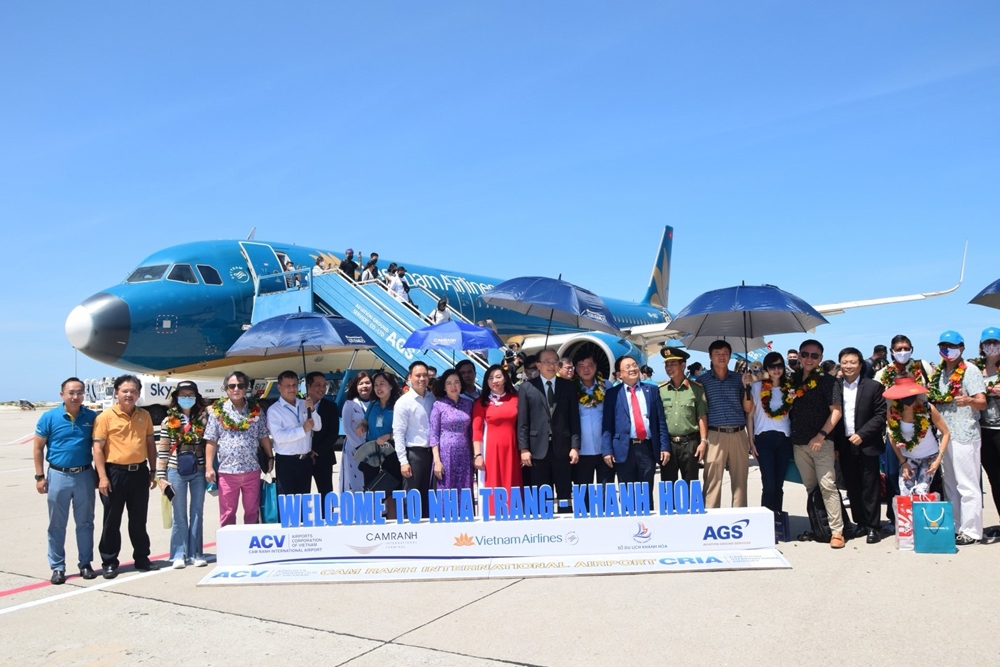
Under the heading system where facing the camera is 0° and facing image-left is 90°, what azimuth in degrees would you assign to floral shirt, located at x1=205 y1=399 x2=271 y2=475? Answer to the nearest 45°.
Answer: approximately 0°

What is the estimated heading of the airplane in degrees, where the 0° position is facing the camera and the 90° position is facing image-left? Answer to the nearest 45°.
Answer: approximately 45°

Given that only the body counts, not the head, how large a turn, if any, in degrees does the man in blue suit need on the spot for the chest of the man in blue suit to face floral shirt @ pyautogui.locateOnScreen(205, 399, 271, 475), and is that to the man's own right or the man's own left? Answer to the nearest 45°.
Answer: approximately 90° to the man's own right

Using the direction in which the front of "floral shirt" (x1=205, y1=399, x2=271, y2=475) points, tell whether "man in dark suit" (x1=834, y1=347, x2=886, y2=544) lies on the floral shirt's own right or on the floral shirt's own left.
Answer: on the floral shirt's own left

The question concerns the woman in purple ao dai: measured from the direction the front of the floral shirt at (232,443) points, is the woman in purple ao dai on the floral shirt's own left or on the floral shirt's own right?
on the floral shirt's own left
